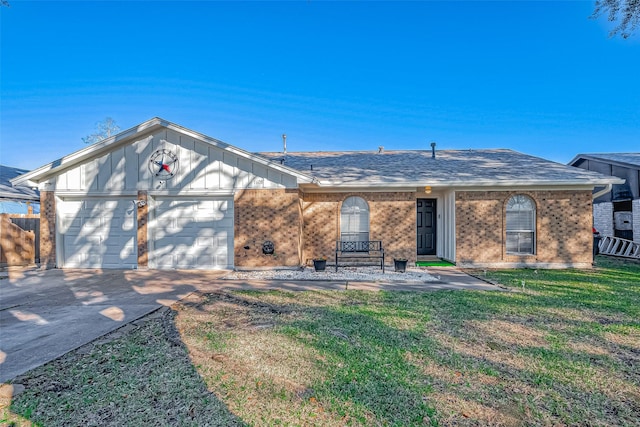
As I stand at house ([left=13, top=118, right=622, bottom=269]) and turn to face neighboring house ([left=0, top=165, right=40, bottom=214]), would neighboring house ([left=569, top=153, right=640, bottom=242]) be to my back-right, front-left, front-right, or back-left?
back-right

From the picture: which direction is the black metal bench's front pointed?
toward the camera

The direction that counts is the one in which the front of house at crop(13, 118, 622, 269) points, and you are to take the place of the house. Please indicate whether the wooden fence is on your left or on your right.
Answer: on your right

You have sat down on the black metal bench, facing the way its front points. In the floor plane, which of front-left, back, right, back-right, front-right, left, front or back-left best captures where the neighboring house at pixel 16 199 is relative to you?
right

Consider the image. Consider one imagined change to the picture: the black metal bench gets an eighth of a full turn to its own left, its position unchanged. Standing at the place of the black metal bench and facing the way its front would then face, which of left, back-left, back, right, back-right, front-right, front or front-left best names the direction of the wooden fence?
back-right

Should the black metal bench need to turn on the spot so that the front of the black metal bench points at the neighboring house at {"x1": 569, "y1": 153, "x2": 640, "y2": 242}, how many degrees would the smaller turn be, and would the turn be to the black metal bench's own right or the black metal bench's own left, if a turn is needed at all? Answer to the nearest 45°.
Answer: approximately 135° to the black metal bench's own left

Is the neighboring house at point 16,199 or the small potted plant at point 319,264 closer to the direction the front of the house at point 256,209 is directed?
the small potted plant

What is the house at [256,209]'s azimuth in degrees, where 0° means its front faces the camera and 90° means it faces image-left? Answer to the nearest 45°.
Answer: approximately 0°

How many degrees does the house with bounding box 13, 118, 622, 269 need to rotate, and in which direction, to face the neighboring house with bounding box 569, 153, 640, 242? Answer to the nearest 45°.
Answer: approximately 90° to its left

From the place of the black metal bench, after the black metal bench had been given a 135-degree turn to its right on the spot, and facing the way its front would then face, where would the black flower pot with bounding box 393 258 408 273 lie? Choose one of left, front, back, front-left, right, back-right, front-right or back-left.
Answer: back

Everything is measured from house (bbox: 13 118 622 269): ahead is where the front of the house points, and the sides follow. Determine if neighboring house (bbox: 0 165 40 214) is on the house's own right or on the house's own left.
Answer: on the house's own right

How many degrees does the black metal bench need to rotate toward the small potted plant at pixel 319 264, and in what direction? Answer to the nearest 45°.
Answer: approximately 45° to its right
